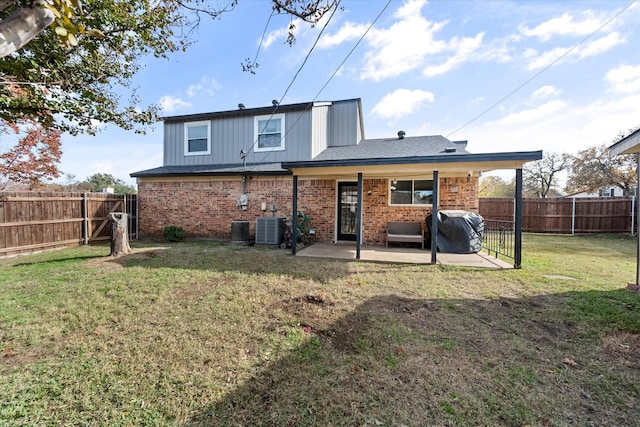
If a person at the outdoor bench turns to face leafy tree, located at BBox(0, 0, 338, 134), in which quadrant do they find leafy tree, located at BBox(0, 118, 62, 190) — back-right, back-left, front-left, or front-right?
front-right

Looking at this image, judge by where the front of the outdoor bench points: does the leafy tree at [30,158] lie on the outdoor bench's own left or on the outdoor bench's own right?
on the outdoor bench's own right

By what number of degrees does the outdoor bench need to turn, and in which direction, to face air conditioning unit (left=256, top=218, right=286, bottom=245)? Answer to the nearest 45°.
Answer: approximately 90° to its right

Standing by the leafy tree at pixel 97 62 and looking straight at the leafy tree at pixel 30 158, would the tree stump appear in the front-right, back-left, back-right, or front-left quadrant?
front-right

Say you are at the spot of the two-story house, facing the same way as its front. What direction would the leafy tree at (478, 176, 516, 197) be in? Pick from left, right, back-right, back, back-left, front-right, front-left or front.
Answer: front-right

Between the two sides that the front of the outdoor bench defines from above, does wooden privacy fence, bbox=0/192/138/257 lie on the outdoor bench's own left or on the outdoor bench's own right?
on the outdoor bench's own right

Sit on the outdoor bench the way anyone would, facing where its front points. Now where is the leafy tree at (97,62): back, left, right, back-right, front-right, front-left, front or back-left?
front-right

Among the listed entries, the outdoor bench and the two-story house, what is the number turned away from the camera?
1

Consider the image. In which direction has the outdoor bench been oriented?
toward the camera

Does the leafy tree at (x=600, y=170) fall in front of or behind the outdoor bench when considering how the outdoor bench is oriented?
behind

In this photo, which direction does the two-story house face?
away from the camera

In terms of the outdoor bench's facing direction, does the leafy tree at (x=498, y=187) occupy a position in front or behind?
behind

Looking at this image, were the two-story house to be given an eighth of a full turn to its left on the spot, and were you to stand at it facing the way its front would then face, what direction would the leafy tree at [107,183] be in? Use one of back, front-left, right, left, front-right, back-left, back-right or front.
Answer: front

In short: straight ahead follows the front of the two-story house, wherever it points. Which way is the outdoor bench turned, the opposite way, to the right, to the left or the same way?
the opposite way

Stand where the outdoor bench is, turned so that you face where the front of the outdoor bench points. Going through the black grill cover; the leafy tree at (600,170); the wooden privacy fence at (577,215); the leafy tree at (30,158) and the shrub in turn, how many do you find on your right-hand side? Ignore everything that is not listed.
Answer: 2
